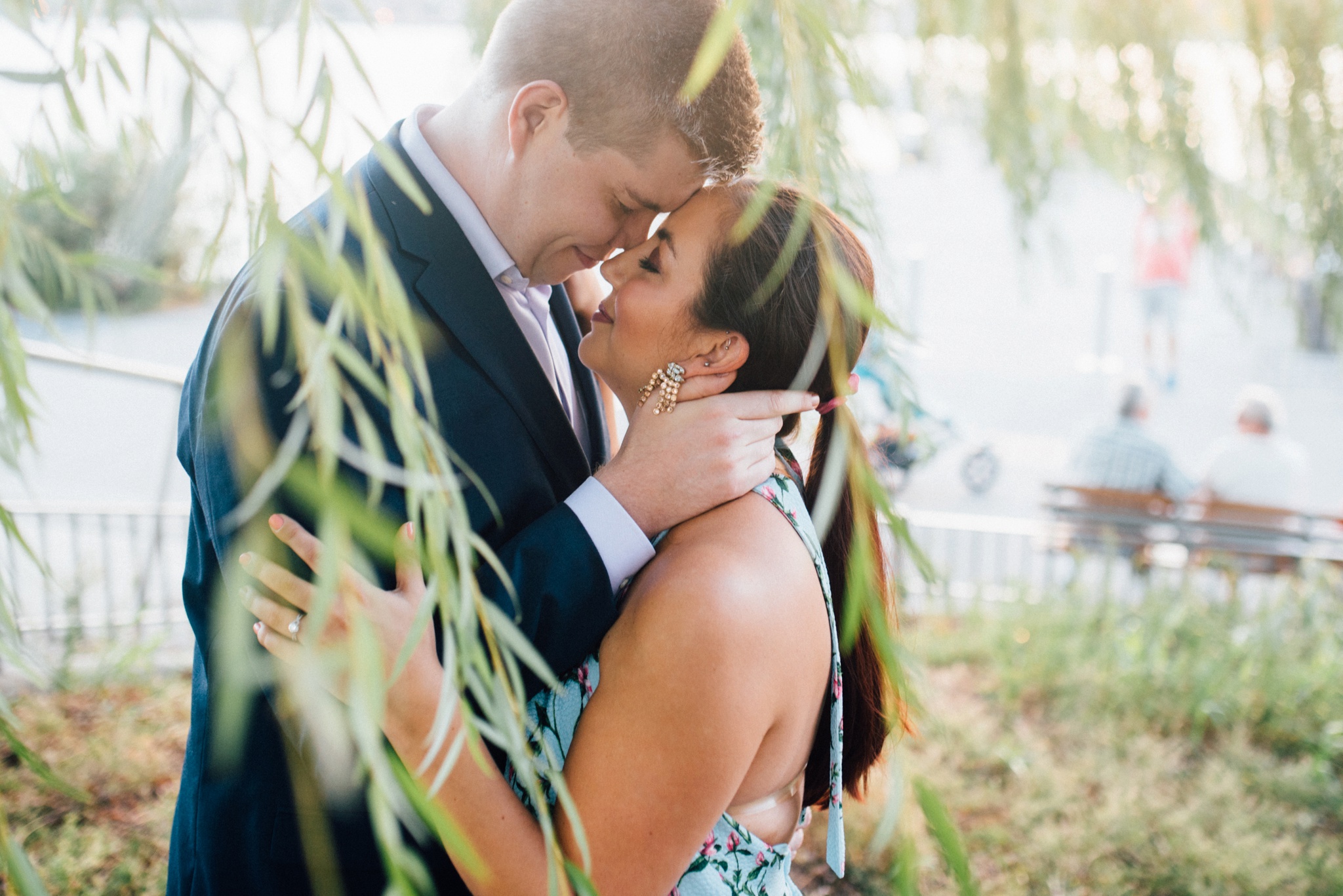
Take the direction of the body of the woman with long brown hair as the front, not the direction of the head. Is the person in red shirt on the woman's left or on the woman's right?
on the woman's right

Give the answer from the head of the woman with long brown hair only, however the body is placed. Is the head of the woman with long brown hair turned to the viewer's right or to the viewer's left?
to the viewer's left

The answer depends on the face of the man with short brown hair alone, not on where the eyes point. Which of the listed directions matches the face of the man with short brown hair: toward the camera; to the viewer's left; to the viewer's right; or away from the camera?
to the viewer's right

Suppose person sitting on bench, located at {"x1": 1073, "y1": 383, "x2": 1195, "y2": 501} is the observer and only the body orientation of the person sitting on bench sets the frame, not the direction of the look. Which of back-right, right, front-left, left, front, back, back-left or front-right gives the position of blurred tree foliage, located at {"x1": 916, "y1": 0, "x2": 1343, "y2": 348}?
back

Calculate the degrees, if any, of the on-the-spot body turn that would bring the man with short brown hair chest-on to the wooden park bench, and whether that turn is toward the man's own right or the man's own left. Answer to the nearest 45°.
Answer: approximately 45° to the man's own left

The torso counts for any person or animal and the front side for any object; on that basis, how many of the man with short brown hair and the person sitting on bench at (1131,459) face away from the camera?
1

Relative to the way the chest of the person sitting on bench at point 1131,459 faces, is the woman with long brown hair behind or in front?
behind

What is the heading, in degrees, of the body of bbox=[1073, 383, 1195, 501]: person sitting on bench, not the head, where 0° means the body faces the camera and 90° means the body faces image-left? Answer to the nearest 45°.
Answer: approximately 180°

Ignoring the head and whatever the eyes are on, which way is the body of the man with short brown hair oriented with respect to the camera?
to the viewer's right
